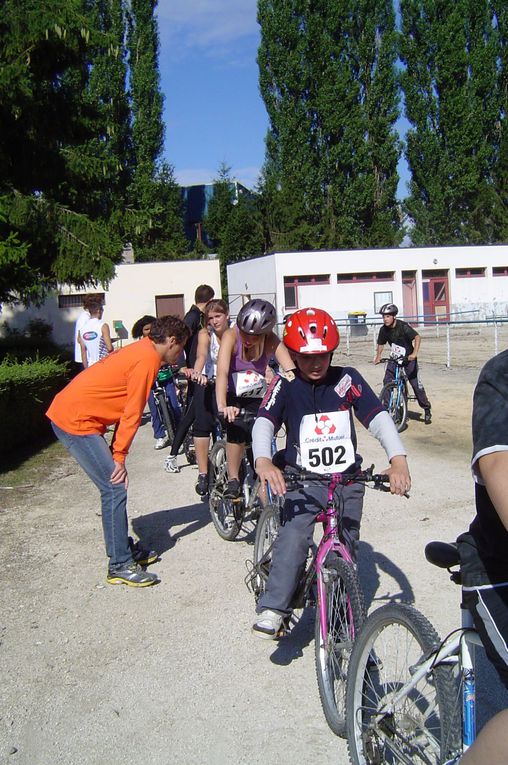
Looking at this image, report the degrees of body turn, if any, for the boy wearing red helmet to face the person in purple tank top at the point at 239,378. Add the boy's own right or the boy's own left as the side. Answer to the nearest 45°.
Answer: approximately 180°

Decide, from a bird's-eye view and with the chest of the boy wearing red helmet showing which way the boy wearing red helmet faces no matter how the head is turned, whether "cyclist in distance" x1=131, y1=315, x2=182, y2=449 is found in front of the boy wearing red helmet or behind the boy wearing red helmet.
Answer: behind

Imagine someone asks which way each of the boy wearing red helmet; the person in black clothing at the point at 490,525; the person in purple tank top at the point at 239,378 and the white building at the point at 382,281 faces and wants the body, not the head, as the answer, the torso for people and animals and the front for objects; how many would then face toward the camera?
3

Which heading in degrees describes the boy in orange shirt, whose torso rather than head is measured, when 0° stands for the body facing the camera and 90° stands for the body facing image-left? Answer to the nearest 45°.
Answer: approximately 270°

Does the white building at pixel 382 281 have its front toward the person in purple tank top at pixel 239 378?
yes
